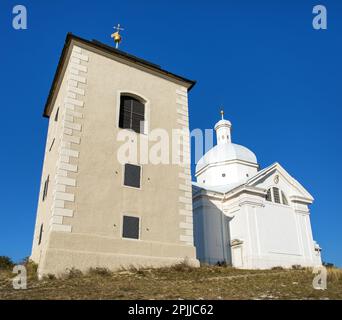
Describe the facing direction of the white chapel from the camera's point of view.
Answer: facing the viewer and to the right of the viewer
